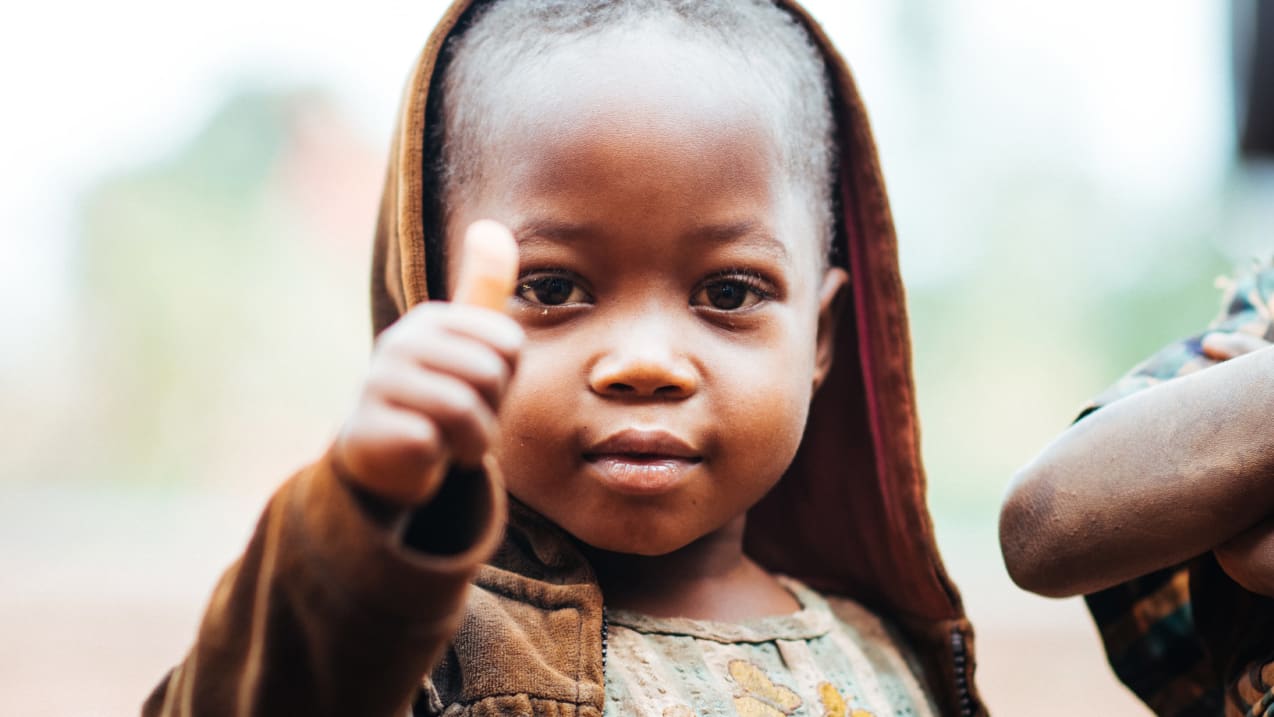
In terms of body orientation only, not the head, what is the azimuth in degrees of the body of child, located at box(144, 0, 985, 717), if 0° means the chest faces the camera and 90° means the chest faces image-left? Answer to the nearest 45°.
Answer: approximately 0°
